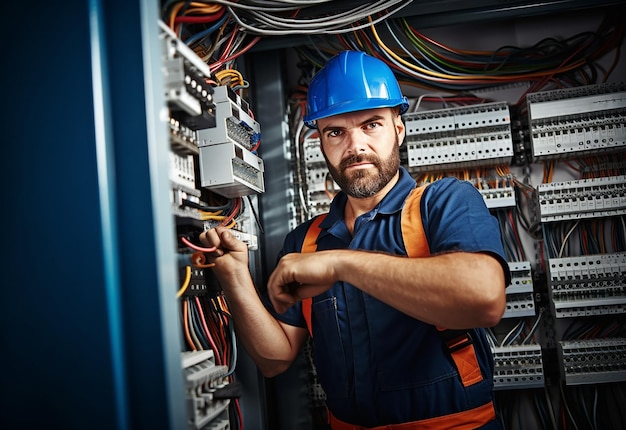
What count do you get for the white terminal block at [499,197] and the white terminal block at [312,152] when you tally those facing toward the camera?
2

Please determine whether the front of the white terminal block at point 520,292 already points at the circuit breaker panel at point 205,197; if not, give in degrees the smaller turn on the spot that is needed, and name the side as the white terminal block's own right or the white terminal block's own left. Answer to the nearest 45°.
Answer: approximately 45° to the white terminal block's own right

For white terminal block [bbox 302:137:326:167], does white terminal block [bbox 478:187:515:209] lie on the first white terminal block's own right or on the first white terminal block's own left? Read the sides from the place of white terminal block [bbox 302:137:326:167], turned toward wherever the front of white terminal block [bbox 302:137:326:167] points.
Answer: on the first white terminal block's own left

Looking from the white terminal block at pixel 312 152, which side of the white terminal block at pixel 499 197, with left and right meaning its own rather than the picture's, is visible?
right

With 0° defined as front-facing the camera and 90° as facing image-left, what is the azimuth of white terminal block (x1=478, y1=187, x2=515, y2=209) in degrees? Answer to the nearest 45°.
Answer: approximately 0°

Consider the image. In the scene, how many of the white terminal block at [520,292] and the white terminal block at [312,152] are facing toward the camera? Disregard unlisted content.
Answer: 2

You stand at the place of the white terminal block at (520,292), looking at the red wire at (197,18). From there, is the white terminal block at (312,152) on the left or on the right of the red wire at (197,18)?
right

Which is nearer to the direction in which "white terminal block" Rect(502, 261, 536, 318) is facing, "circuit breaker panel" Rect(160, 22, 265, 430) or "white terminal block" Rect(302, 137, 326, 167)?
the circuit breaker panel

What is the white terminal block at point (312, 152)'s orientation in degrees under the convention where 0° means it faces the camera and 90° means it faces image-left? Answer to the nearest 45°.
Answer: approximately 0°

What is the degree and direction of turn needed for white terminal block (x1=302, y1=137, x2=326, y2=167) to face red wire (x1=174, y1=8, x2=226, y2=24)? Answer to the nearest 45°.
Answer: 0° — it already faces it
